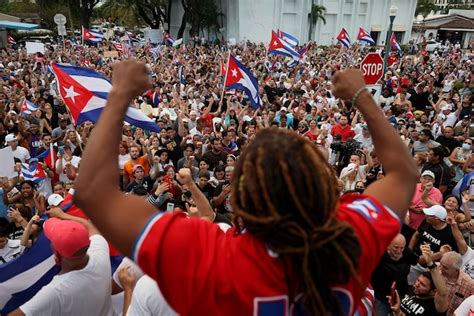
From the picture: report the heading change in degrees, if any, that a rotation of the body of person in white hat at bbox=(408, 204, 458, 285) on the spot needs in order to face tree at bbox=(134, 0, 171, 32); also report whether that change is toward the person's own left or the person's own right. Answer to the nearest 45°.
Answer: approximately 90° to the person's own right

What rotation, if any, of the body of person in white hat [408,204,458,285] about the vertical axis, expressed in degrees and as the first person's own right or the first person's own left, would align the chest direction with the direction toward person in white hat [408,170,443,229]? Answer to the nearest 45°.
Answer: approximately 135° to the first person's own right

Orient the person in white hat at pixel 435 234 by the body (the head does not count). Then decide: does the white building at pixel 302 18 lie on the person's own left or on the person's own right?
on the person's own right

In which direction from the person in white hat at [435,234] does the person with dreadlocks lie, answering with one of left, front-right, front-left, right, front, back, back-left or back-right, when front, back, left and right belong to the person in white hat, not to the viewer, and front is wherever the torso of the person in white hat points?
front-left

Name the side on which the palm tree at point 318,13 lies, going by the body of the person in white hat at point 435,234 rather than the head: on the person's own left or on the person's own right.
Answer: on the person's own right

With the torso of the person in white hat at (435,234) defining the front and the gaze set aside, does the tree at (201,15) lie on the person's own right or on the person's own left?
on the person's own right

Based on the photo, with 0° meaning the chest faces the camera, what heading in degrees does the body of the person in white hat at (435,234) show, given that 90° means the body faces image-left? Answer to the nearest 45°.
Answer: approximately 45°

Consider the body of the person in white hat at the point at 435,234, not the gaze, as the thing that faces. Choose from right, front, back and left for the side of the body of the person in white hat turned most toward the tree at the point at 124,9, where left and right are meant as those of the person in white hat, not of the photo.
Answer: right

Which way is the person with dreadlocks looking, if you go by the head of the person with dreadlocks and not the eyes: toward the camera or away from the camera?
away from the camera

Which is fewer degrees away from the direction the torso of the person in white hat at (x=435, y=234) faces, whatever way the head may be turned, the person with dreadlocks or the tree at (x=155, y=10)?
the person with dreadlocks
